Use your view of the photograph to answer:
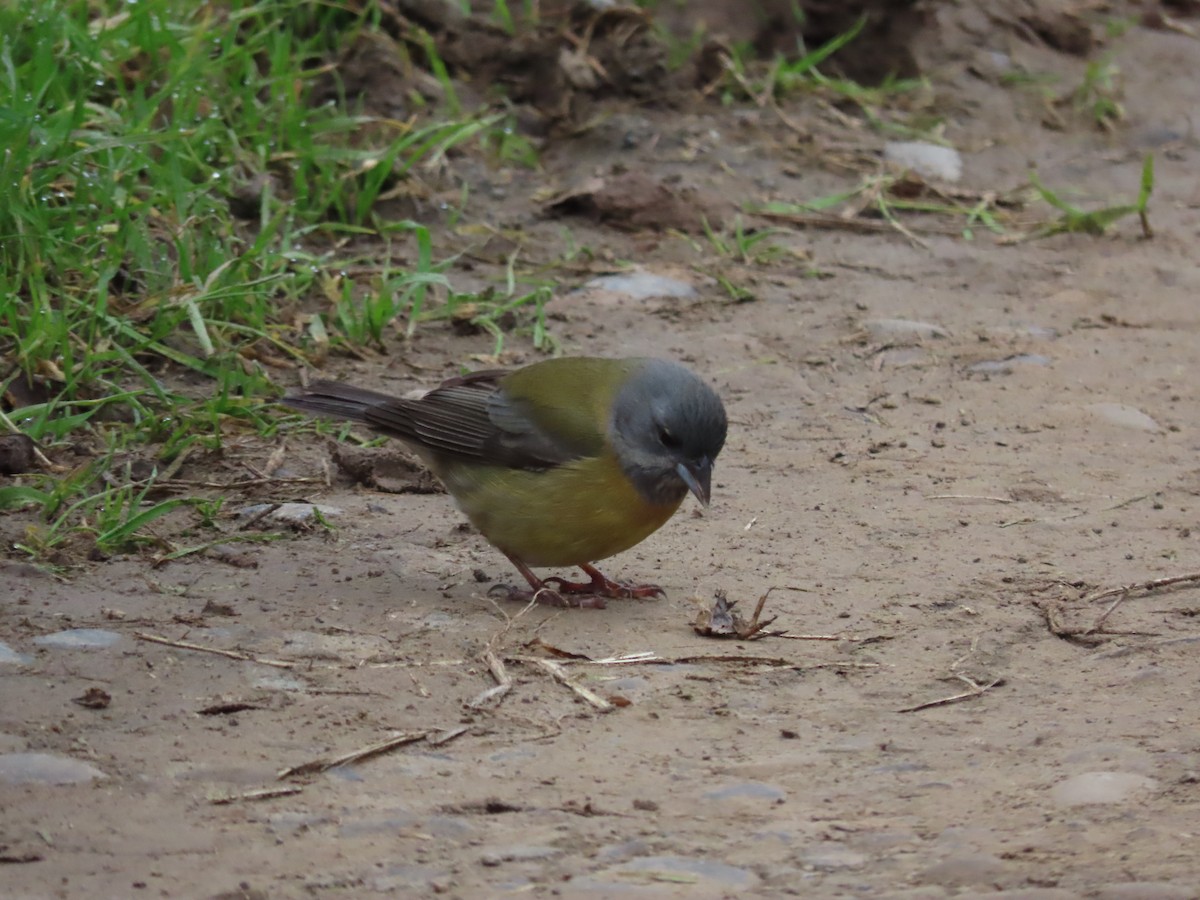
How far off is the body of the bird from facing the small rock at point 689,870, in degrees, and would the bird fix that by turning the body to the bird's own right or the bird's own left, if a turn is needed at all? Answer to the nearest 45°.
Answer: approximately 90° to the bird's own right

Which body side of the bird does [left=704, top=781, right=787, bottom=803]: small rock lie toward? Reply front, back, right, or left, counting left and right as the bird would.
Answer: right

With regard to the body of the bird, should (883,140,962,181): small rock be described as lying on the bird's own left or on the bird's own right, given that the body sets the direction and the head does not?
on the bird's own left

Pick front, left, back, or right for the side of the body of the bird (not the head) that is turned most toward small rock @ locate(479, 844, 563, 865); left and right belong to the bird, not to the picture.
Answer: right

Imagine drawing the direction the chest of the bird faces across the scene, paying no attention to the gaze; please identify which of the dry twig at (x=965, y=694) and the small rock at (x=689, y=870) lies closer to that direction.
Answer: the dry twig

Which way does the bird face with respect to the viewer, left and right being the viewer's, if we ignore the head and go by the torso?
facing to the right of the viewer

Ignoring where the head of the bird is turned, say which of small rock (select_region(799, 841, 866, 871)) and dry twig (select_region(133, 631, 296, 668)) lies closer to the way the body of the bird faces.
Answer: the small rock

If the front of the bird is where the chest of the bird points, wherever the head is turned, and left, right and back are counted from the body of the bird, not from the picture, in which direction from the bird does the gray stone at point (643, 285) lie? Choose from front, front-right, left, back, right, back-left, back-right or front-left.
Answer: left

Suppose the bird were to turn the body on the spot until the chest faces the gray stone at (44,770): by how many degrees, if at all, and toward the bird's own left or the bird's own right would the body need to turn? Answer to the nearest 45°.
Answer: approximately 135° to the bird's own right

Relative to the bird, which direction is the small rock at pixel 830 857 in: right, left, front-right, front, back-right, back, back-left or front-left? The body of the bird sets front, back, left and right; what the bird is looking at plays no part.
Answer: right

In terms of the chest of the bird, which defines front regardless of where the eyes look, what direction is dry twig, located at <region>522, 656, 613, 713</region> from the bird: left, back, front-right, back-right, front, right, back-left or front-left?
right
